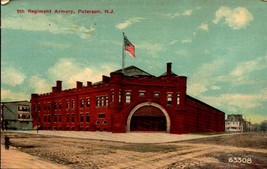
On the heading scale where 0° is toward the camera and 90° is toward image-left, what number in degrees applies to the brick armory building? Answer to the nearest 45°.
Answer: approximately 0°
